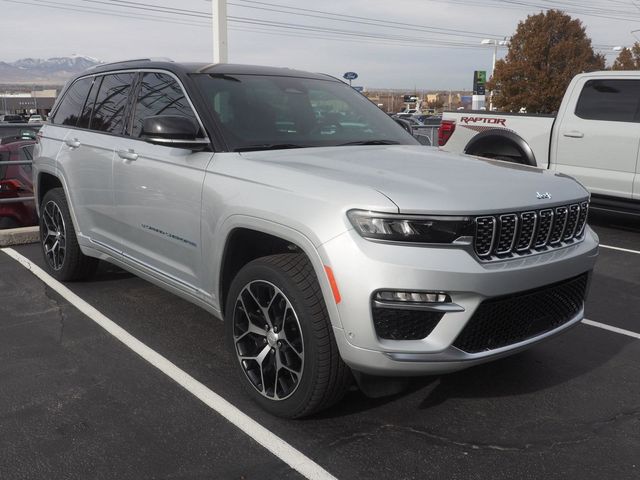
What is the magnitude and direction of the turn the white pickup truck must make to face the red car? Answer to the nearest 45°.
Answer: approximately 135° to its right

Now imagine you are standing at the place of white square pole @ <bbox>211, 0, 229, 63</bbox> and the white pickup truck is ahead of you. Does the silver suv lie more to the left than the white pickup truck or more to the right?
right

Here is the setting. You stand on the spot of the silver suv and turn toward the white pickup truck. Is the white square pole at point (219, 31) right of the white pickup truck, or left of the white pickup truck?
left

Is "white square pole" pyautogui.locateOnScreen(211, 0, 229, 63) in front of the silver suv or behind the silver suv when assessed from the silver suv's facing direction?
behind

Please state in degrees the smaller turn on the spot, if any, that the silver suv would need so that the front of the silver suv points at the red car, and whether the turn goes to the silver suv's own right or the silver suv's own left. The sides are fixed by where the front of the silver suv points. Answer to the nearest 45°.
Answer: approximately 180°

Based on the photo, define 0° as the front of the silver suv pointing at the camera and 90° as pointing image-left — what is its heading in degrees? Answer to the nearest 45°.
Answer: approximately 315°
